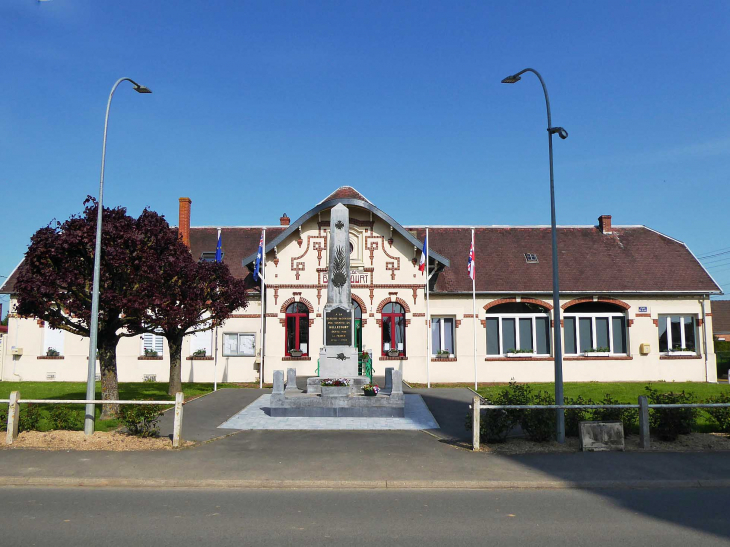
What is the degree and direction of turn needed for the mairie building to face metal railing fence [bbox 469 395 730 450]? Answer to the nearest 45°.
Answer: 0° — it already faces it

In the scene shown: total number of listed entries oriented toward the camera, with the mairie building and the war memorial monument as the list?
2

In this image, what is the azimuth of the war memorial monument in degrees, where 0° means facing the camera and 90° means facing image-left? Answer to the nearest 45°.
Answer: approximately 0°

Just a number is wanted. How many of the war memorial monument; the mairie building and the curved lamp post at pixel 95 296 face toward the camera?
2

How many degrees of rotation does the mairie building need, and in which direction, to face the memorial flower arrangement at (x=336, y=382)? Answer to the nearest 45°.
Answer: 0° — it already faces it

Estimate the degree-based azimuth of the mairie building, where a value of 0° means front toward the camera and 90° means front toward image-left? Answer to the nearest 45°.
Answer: approximately 0°

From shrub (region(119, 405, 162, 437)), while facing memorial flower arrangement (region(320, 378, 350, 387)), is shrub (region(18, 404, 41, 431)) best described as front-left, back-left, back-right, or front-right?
back-left

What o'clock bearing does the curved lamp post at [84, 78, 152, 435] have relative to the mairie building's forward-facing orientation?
The curved lamp post is roughly at 1 o'clock from the mairie building.

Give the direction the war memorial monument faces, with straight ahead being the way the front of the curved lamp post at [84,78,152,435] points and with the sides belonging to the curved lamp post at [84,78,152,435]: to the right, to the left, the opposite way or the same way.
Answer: to the right

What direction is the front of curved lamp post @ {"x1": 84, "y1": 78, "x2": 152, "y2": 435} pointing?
to the viewer's right

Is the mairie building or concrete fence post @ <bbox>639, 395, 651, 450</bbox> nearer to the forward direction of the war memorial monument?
the concrete fence post
